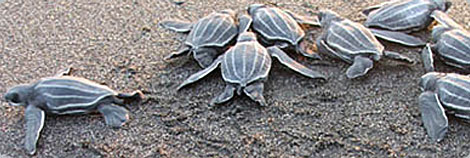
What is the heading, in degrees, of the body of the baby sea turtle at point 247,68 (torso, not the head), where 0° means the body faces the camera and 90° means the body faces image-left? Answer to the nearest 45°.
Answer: approximately 180°

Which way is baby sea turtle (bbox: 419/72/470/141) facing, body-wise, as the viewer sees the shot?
to the viewer's left

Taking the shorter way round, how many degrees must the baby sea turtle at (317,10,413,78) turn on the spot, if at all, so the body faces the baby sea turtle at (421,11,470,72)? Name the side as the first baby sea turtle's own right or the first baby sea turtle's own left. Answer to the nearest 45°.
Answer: approximately 135° to the first baby sea turtle's own right

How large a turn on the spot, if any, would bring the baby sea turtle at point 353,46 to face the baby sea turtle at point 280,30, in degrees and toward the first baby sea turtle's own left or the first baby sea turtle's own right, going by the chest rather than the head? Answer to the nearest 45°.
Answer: approximately 45° to the first baby sea turtle's own left

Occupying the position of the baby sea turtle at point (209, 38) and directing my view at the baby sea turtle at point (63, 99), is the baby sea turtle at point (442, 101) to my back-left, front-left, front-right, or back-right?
back-left

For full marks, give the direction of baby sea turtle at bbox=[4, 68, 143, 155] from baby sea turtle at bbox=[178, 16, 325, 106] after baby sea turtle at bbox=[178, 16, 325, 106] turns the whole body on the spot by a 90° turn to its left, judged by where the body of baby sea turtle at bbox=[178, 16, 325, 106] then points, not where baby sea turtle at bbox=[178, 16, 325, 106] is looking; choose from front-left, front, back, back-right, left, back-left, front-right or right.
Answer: front
